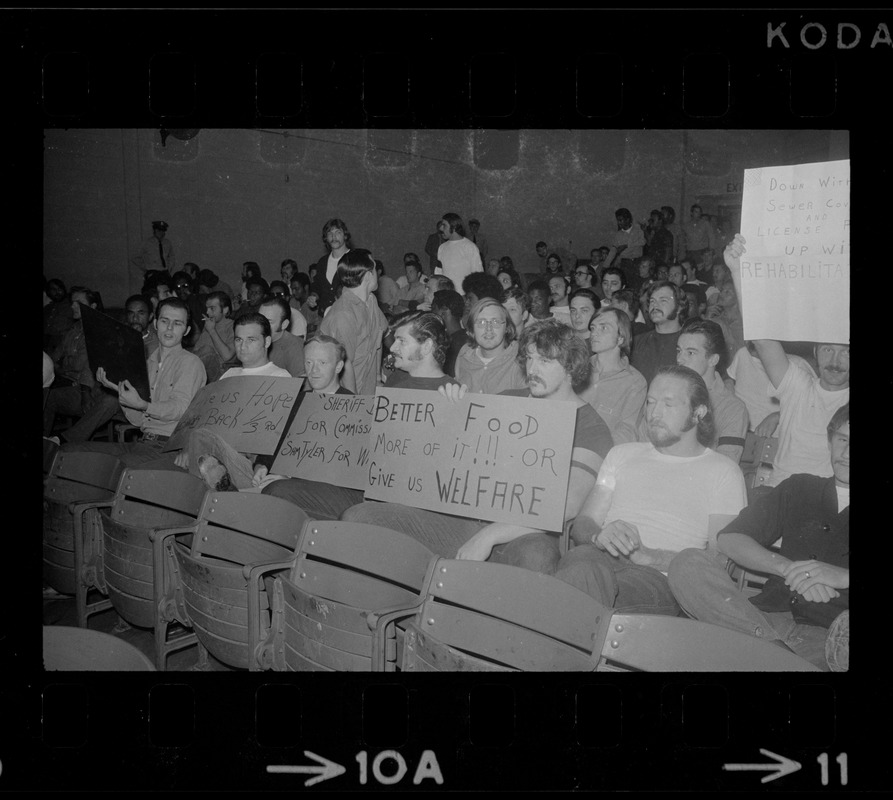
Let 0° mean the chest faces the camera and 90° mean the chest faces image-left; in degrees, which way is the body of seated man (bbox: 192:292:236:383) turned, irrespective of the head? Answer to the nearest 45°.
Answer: approximately 45°

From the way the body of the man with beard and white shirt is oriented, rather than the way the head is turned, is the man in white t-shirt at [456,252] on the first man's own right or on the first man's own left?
on the first man's own right

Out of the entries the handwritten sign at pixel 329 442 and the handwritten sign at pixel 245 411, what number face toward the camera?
2

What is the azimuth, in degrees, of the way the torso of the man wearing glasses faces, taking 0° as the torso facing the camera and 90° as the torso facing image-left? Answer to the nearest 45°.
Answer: approximately 0°

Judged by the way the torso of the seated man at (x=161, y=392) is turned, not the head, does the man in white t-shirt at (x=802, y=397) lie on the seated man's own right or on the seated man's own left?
on the seated man's own left

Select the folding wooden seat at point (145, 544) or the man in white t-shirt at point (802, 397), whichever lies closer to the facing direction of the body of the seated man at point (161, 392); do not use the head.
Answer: the folding wooden seat
